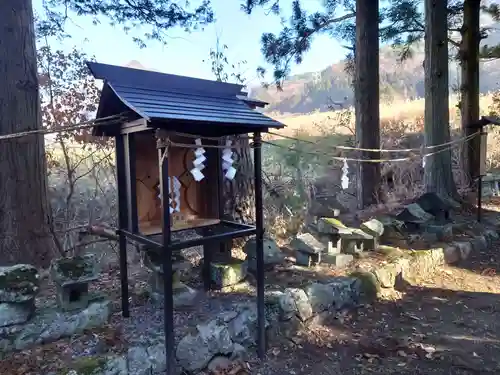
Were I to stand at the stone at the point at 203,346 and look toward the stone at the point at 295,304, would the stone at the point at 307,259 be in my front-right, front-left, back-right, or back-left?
front-left

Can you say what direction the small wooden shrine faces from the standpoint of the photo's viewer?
facing the viewer and to the right of the viewer

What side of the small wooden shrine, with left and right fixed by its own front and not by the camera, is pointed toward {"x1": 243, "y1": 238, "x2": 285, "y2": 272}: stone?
left

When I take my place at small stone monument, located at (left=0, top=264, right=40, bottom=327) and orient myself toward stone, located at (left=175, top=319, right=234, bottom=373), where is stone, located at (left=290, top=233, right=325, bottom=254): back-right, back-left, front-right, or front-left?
front-left

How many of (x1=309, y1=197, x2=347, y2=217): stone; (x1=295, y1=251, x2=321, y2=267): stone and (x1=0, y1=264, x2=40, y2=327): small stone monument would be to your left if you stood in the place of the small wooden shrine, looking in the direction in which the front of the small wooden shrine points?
2

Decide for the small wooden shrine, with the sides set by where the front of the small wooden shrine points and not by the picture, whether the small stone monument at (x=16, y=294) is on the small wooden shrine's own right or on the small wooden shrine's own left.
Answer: on the small wooden shrine's own right

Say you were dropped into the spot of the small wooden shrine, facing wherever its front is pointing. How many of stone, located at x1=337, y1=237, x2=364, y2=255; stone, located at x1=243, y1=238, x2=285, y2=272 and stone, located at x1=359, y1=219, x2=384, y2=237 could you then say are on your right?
0
